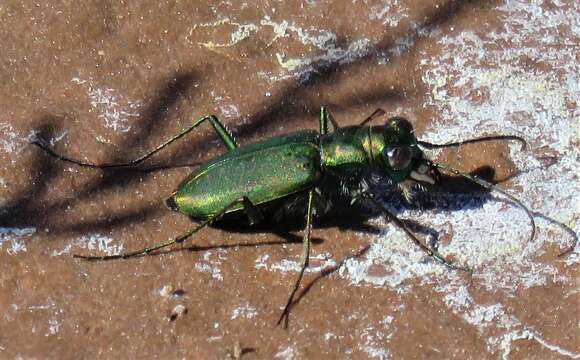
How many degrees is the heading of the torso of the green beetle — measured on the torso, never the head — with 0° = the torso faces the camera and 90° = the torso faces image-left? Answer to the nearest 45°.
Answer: approximately 270°
